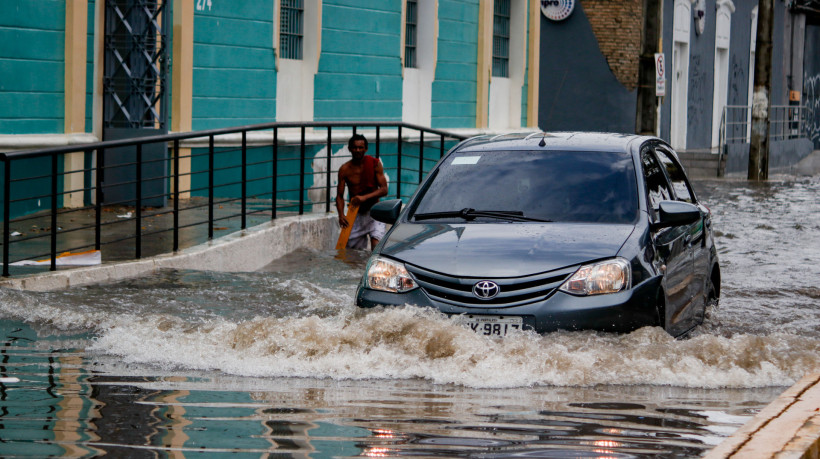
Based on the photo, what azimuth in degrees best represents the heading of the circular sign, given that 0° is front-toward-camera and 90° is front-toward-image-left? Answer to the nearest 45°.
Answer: approximately 0°

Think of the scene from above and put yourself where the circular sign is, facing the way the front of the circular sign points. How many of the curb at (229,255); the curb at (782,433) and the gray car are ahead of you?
3

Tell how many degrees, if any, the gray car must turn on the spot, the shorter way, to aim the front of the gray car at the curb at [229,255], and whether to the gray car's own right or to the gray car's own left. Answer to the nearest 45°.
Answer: approximately 135° to the gray car's own right

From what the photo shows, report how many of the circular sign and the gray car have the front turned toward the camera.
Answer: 2

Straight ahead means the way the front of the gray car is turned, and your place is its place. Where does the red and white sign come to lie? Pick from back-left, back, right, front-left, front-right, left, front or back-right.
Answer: back

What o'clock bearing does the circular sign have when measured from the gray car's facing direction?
The circular sign is roughly at 6 o'clock from the gray car.

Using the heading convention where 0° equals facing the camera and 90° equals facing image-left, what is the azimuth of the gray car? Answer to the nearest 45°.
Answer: approximately 0°

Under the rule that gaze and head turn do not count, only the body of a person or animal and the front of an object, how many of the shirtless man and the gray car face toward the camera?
2
